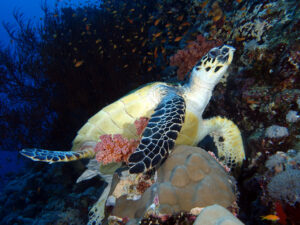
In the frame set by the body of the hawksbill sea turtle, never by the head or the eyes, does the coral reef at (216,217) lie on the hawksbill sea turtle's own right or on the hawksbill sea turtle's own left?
on the hawksbill sea turtle's own right

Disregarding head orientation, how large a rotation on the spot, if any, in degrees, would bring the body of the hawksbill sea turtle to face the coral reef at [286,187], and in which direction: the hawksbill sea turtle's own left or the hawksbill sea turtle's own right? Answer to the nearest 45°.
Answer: approximately 45° to the hawksbill sea turtle's own right

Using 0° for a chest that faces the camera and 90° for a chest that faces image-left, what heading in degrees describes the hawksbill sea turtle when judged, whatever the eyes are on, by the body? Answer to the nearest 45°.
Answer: approximately 315°
